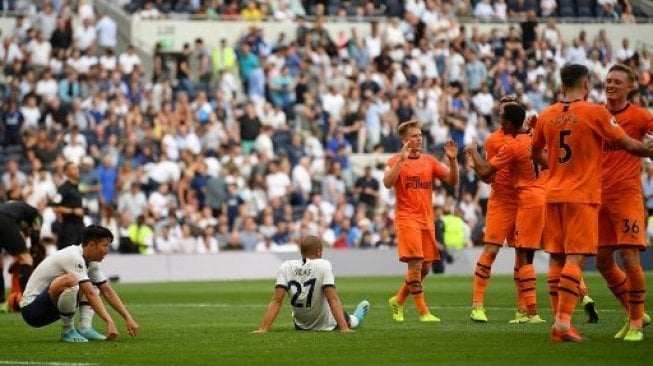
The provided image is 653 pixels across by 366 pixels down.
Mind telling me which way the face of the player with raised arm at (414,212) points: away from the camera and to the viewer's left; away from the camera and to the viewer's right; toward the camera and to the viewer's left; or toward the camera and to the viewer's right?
toward the camera and to the viewer's right

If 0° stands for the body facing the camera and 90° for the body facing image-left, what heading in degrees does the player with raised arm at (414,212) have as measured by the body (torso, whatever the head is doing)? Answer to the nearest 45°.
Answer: approximately 315°

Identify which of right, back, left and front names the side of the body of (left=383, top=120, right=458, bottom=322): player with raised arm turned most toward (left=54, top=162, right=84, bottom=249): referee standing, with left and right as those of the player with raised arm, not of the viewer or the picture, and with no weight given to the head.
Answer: back

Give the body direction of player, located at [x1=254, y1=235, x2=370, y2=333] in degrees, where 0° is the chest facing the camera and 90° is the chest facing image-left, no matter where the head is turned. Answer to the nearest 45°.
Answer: approximately 225°

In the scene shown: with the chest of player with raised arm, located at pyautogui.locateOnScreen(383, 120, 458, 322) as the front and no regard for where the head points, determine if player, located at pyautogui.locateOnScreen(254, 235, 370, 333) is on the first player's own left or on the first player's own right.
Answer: on the first player's own right

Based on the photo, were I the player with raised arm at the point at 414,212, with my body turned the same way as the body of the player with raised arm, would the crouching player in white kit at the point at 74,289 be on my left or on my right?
on my right

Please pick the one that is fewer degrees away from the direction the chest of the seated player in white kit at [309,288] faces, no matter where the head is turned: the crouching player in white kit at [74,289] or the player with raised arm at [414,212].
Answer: the player with raised arm
